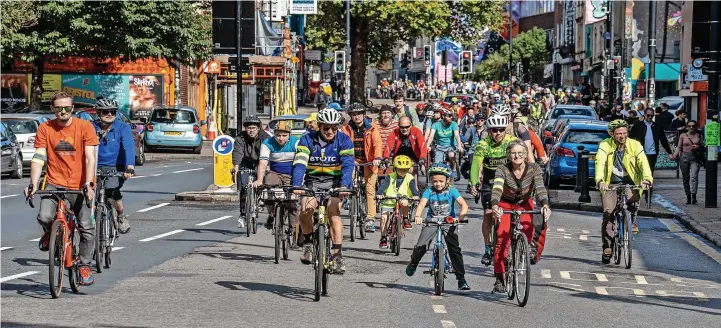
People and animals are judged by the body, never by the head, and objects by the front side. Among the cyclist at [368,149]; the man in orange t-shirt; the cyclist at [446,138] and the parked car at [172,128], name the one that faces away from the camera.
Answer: the parked car

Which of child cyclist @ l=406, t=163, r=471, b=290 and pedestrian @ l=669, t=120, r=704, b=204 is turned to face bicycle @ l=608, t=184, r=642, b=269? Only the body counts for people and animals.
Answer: the pedestrian

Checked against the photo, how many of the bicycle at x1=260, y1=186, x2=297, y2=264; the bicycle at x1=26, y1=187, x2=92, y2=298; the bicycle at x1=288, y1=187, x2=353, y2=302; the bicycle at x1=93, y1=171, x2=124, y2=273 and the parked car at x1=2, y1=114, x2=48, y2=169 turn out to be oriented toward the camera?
4

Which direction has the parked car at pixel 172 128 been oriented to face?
away from the camera

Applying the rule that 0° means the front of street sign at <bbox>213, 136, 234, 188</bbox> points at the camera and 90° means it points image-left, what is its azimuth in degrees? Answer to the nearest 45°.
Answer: approximately 0°

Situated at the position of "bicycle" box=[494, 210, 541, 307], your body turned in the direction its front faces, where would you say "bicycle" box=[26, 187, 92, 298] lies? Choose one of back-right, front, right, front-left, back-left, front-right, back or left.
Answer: right

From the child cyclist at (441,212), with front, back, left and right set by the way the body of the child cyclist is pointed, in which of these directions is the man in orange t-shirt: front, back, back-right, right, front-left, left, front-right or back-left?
right

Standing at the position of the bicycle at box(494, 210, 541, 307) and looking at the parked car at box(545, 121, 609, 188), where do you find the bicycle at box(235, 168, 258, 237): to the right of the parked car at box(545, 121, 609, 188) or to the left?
left
